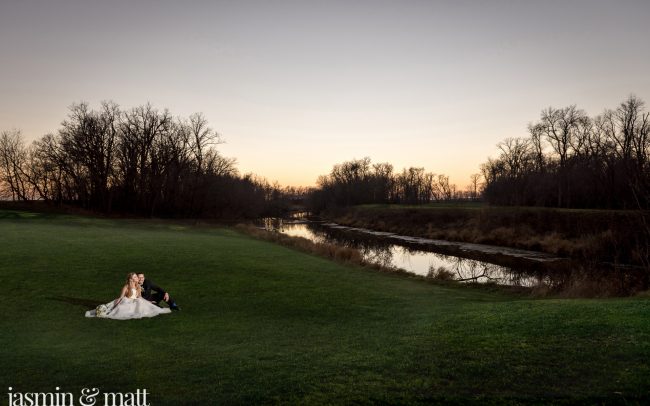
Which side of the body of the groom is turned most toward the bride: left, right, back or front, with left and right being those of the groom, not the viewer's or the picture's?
right

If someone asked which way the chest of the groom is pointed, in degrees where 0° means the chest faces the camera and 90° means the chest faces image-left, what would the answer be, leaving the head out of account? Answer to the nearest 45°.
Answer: approximately 315°
